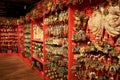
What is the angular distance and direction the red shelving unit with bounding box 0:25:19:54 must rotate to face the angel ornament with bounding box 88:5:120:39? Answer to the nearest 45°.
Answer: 0° — it already faces it

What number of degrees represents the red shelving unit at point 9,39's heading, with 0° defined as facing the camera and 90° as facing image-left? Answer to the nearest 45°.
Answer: approximately 0°
